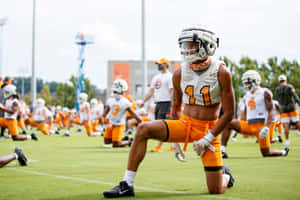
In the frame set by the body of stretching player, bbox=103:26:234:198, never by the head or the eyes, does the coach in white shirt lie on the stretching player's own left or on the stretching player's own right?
on the stretching player's own right

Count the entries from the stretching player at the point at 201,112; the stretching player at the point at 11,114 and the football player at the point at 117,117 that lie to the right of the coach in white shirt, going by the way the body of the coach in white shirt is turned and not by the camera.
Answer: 2

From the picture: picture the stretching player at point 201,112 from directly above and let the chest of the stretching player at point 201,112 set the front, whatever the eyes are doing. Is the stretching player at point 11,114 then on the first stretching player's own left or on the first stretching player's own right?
on the first stretching player's own right

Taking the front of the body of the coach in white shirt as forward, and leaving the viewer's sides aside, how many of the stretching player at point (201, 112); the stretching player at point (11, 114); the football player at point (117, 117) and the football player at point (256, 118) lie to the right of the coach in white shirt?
2

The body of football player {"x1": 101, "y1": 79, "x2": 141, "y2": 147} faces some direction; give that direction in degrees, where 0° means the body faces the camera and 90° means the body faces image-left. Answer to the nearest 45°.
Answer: approximately 45°

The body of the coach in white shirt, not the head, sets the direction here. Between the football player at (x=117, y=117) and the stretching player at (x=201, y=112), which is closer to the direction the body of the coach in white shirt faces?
the stretching player

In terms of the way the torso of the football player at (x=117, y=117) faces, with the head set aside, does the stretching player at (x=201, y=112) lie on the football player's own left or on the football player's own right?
on the football player's own left

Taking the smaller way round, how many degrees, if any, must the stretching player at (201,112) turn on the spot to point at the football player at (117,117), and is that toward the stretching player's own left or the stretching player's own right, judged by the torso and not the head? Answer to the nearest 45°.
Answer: approximately 135° to the stretching player's own right

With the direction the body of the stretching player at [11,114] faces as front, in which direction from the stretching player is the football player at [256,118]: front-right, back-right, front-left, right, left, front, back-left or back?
back-left

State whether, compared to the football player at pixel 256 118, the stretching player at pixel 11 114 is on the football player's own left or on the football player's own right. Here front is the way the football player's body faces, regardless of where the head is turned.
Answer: on the football player's own right

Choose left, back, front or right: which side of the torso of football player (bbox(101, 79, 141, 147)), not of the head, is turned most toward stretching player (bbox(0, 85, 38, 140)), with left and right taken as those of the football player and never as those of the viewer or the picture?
right
